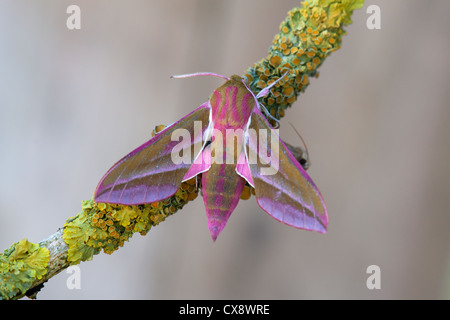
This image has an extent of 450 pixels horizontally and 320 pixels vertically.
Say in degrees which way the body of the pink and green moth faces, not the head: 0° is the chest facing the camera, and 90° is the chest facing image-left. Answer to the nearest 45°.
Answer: approximately 180°
